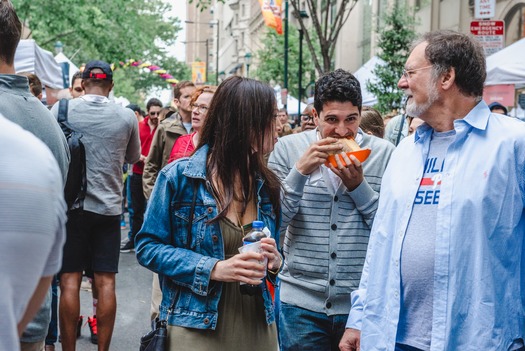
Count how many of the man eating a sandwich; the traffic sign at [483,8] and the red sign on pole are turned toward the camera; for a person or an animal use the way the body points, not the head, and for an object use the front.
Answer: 3

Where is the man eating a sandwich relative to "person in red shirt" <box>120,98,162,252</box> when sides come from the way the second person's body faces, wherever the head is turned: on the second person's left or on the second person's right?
on the second person's left

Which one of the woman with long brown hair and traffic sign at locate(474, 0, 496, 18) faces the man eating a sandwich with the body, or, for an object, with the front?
the traffic sign

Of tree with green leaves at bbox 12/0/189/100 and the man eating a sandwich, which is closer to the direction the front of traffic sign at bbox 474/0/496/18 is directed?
the man eating a sandwich

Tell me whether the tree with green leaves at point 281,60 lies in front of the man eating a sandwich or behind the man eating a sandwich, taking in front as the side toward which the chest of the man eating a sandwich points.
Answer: behind

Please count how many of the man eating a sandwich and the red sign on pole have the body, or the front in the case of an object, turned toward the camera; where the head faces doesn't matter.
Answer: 2

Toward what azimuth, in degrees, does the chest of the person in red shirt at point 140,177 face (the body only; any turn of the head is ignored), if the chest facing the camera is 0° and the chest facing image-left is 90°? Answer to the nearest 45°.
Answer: approximately 45°

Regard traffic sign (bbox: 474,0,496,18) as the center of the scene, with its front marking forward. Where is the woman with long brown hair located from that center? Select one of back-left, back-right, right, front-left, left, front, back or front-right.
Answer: front

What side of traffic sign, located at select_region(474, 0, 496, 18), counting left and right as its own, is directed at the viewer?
front

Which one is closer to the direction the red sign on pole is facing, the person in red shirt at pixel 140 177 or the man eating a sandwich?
the man eating a sandwich

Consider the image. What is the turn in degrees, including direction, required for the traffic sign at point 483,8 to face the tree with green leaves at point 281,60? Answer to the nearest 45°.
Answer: approximately 180°

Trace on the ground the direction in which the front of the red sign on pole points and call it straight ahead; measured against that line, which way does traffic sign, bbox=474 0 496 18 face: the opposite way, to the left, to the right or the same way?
the same way

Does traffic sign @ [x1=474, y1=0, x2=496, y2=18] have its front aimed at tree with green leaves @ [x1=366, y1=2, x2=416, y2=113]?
no

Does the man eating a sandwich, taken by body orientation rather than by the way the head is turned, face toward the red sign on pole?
no

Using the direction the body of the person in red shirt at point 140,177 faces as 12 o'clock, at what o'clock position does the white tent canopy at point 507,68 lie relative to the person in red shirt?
The white tent canopy is roughly at 8 o'clock from the person in red shirt.

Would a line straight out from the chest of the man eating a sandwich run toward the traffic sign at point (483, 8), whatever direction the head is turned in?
no
